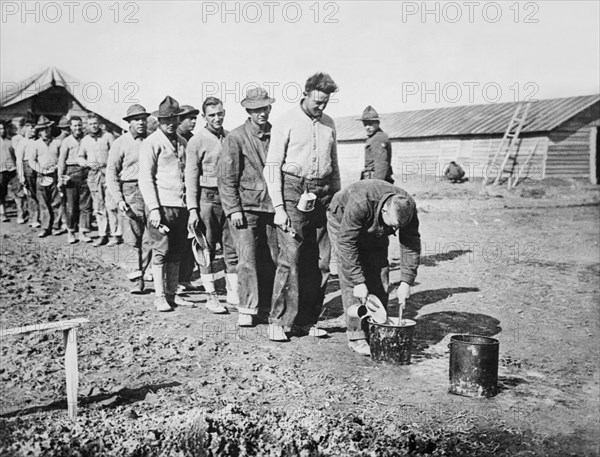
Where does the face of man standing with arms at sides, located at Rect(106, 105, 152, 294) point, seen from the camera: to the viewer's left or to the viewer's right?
to the viewer's right

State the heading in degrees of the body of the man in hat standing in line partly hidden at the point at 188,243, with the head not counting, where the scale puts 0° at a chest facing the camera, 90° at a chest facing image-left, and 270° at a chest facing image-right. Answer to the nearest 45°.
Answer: approximately 315°

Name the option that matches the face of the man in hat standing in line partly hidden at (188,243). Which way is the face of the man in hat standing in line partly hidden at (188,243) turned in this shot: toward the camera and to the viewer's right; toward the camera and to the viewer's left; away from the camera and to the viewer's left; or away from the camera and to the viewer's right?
toward the camera and to the viewer's right

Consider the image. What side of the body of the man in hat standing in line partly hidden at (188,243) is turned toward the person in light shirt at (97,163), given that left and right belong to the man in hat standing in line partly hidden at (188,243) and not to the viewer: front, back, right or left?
back

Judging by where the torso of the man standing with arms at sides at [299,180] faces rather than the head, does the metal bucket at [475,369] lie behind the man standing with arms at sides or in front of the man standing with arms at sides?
in front

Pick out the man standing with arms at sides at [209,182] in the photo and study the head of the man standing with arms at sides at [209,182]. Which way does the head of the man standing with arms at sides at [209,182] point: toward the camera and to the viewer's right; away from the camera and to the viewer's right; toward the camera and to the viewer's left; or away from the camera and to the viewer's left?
toward the camera and to the viewer's right

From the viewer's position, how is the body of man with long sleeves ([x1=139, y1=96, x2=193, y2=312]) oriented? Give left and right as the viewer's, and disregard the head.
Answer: facing the viewer and to the right of the viewer

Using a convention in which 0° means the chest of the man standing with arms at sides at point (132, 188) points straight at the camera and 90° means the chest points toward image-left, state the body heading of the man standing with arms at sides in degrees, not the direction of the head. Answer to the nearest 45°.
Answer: approximately 315°

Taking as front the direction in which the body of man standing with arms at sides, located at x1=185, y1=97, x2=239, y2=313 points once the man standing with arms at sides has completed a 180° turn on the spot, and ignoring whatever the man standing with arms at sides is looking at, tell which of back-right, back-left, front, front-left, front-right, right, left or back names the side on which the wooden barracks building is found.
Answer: right
